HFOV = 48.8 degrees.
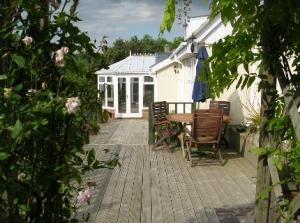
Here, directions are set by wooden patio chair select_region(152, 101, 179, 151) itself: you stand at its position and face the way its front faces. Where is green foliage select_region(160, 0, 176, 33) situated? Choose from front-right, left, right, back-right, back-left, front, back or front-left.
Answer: front-right

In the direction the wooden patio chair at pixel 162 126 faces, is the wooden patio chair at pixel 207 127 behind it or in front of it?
in front

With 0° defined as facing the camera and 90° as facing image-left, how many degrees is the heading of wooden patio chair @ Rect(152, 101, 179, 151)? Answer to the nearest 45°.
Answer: approximately 315°

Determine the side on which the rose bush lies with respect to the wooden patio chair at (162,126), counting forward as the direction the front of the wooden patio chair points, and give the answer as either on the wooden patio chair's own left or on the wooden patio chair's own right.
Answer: on the wooden patio chair's own right

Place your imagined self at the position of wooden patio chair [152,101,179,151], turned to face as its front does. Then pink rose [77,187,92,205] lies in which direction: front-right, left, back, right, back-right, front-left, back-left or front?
front-right

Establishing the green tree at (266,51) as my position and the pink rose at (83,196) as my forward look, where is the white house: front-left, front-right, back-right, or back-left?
back-right

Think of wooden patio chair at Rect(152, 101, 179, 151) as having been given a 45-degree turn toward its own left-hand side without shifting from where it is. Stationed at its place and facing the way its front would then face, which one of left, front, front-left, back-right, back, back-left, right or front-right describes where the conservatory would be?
left
